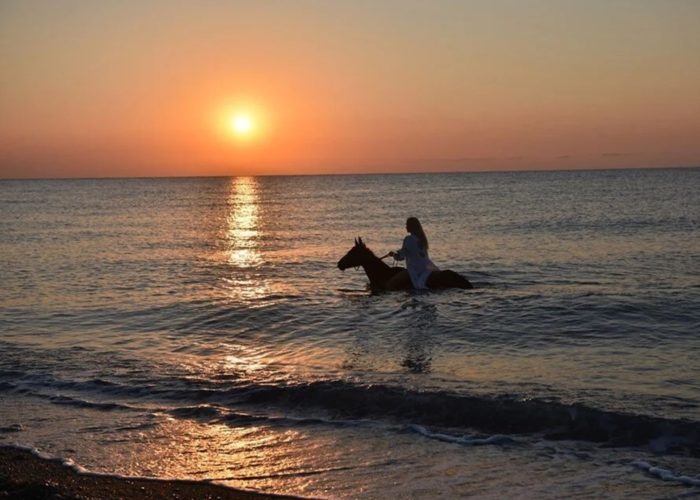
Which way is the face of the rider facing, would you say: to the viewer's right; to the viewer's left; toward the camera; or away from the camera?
to the viewer's left

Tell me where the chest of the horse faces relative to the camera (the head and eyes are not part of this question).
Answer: to the viewer's left

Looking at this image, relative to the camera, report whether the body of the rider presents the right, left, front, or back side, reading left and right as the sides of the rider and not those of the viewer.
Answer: left
